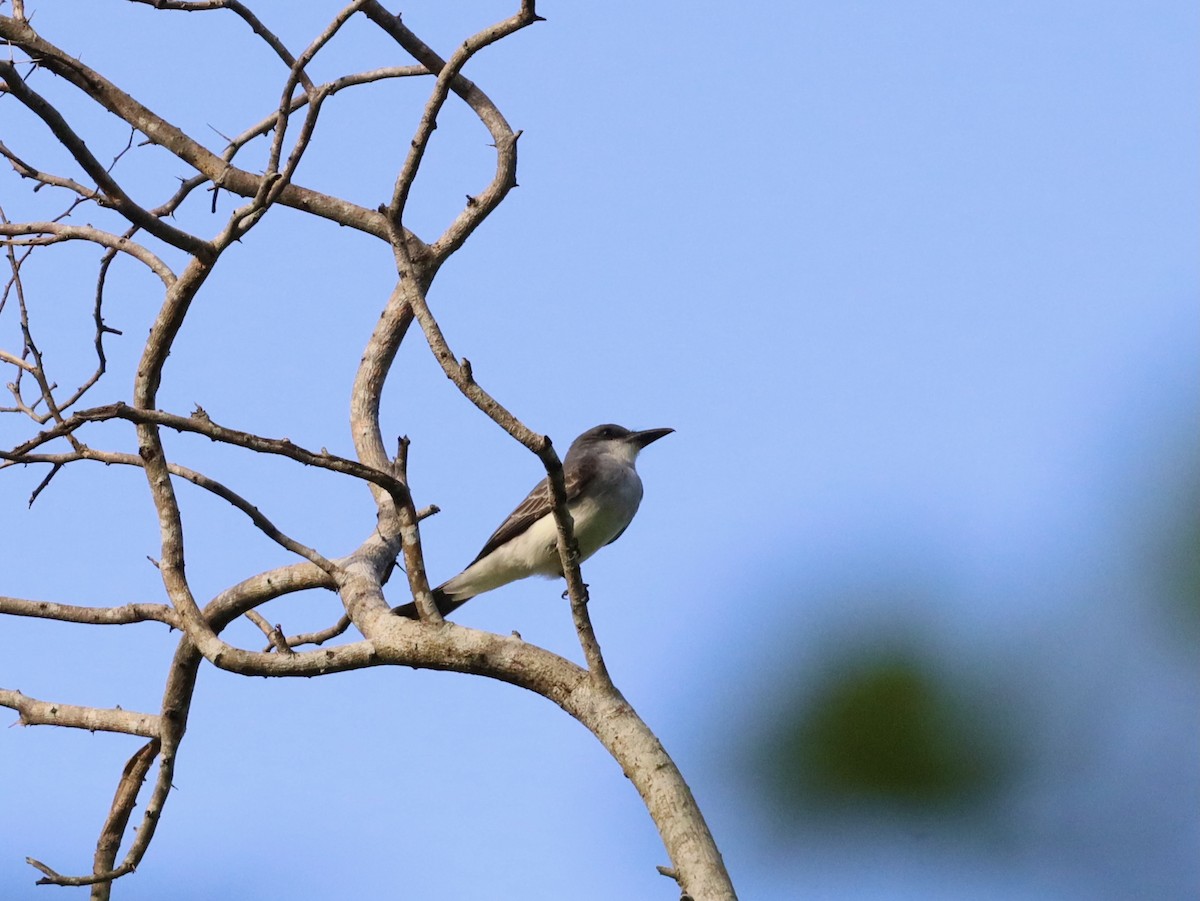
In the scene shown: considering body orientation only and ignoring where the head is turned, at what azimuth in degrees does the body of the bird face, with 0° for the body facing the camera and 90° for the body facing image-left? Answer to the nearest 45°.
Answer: approximately 270°
